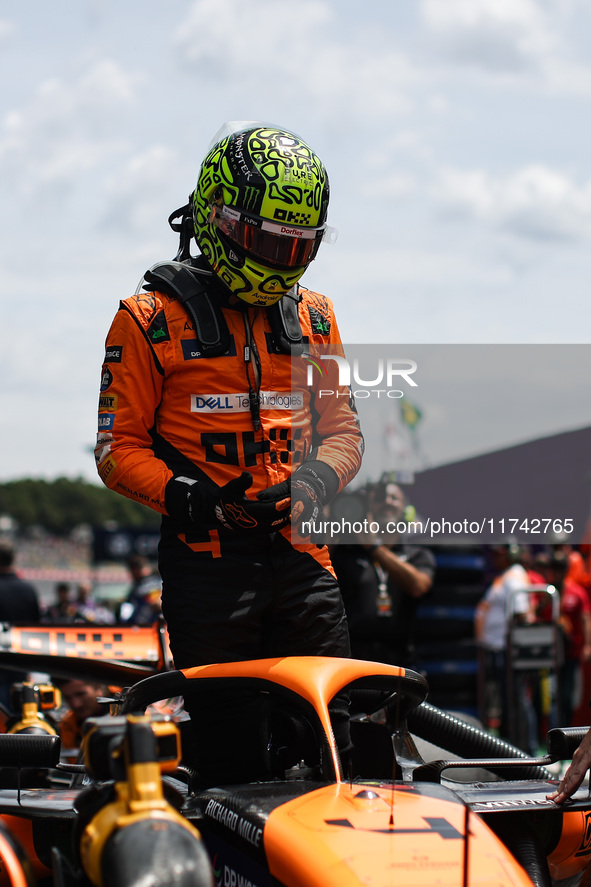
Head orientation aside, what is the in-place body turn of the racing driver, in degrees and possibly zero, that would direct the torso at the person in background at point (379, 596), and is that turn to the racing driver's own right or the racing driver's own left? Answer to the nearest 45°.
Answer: approximately 135° to the racing driver's own left

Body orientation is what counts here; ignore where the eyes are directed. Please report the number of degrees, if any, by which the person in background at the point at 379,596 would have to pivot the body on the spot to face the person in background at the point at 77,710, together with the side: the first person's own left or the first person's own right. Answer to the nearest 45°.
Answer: approximately 45° to the first person's own right

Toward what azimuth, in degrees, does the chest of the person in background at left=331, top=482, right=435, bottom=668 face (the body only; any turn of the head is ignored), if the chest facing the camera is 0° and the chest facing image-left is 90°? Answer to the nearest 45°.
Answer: approximately 0°
